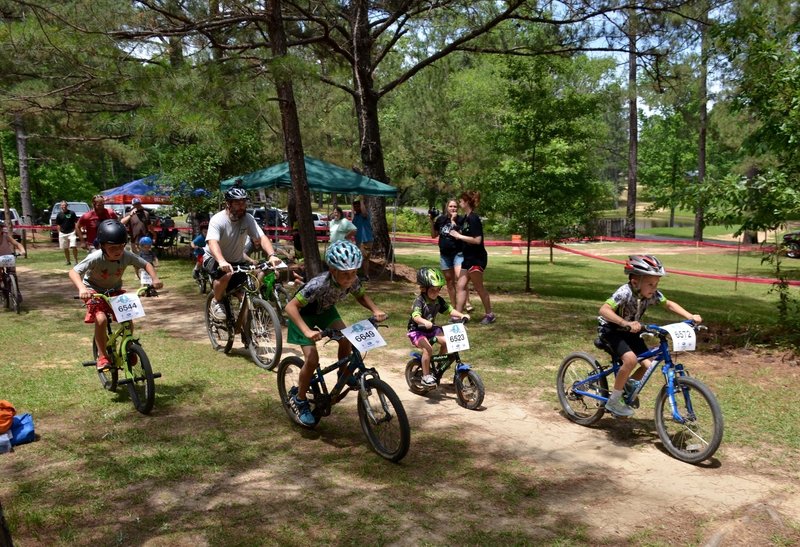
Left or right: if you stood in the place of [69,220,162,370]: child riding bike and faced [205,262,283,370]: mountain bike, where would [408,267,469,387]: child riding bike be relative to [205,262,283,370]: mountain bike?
right

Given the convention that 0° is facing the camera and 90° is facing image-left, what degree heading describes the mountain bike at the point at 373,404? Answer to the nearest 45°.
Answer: approximately 315°

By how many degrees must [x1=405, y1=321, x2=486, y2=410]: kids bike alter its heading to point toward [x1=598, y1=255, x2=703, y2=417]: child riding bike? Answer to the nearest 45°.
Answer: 0° — it already faces them

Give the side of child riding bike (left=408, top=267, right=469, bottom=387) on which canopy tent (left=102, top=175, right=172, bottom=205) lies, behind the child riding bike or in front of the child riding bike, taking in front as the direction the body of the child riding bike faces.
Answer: behind

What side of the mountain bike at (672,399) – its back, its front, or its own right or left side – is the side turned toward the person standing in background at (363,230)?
back

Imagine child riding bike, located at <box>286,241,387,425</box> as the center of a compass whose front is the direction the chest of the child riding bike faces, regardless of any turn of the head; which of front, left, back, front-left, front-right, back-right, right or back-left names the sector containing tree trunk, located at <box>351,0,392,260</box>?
back-left

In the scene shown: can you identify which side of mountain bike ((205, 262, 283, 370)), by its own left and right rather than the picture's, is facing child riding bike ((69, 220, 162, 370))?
right

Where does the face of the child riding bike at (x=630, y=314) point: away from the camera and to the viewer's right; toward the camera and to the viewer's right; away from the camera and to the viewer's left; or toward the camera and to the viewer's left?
toward the camera and to the viewer's right

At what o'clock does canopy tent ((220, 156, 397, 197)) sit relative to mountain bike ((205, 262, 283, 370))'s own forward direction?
The canopy tent is roughly at 8 o'clock from the mountain bike.
